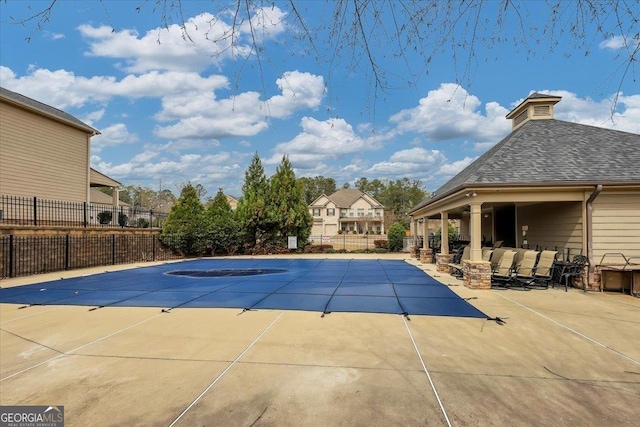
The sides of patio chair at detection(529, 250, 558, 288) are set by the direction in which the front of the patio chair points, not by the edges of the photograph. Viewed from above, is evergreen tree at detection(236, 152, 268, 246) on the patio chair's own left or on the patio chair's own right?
on the patio chair's own right

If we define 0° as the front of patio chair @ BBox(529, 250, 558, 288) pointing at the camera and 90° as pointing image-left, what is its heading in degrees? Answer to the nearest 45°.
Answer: approximately 45°

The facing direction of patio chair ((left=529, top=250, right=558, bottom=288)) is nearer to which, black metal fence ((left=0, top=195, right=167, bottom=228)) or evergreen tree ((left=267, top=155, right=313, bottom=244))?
the black metal fence

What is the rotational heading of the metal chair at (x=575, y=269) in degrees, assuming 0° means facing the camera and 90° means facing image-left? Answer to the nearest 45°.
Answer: approximately 45°

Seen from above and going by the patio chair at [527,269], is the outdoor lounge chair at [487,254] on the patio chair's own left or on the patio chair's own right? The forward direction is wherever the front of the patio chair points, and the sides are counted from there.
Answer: on the patio chair's own right

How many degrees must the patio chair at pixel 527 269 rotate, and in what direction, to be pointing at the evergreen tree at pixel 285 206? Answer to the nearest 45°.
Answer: approximately 90° to its right

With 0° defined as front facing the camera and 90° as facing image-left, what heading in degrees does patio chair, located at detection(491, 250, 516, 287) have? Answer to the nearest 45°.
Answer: approximately 45°

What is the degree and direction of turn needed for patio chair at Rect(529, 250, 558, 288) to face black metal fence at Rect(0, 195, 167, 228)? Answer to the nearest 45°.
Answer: approximately 45° to its right

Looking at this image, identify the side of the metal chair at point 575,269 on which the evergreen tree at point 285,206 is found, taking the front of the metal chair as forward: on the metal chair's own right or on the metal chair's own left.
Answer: on the metal chair's own right
